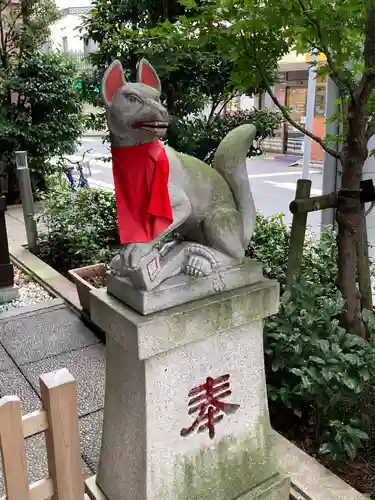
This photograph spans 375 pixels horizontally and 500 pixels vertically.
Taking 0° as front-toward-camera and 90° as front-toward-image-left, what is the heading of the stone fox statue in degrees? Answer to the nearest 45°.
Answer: approximately 45°

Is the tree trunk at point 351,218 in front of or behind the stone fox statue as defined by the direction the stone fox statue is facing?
behind

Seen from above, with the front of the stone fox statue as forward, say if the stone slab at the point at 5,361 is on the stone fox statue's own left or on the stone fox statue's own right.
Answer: on the stone fox statue's own right

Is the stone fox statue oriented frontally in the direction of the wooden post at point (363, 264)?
no

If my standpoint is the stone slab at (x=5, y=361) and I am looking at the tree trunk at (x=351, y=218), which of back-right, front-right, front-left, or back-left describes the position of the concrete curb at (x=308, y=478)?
front-right

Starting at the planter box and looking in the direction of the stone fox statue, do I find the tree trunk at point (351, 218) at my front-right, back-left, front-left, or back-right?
front-left

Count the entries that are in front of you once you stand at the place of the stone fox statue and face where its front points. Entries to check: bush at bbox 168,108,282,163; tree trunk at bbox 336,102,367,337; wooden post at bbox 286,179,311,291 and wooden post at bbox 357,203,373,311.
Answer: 0

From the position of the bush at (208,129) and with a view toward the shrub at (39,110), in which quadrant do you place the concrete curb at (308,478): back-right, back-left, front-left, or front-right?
back-left

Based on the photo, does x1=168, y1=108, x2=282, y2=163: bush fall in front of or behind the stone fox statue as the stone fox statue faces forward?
behind
